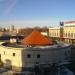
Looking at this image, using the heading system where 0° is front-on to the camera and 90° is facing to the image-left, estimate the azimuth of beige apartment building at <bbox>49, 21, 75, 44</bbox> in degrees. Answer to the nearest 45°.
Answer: approximately 45°

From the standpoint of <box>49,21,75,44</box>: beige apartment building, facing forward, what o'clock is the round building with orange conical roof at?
The round building with orange conical roof is roughly at 11 o'clock from the beige apartment building.
